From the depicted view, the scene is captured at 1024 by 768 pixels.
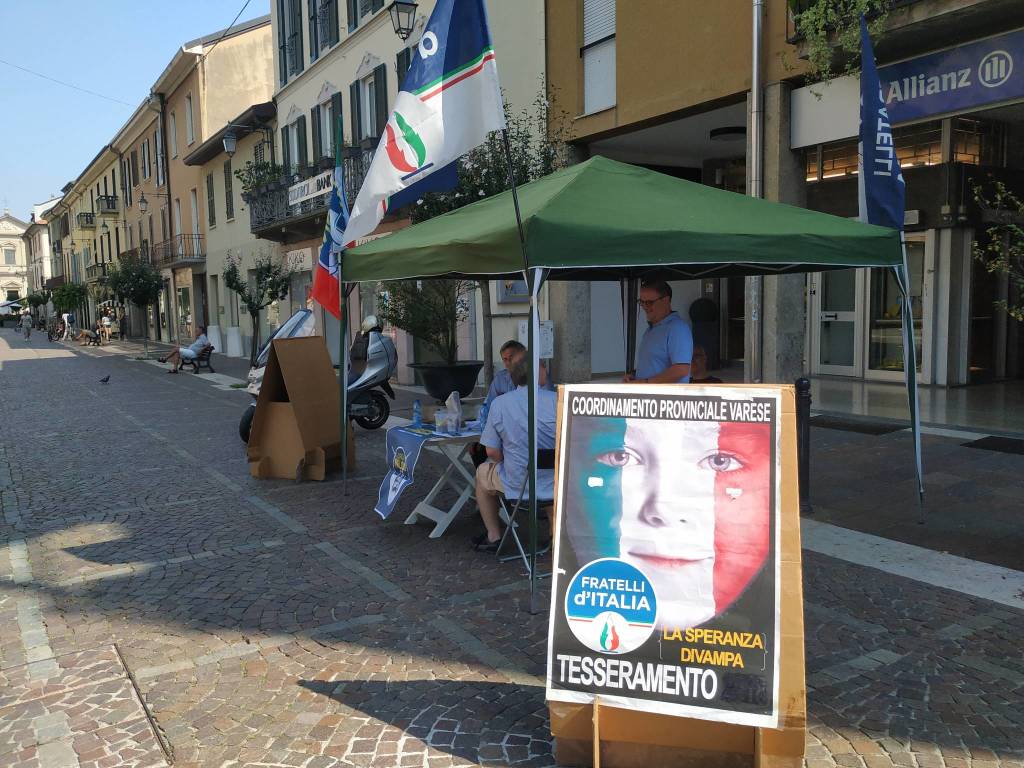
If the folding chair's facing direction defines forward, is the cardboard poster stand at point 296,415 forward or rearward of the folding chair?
forward

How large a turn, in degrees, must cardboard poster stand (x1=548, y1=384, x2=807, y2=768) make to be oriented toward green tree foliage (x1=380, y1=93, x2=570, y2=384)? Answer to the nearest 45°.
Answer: approximately 180°

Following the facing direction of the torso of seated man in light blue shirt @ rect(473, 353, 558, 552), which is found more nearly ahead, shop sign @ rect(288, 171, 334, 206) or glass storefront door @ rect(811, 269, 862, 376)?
the shop sign

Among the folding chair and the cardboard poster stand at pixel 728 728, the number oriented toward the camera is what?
1

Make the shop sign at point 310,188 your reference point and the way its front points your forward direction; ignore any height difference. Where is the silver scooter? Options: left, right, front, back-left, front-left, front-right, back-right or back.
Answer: front-left

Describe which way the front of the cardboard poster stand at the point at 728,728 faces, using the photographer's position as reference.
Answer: facing the viewer

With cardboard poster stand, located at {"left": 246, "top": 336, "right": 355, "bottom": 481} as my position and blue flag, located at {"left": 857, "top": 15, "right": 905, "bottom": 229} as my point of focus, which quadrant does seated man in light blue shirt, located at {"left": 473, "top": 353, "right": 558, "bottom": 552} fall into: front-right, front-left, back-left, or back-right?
front-right

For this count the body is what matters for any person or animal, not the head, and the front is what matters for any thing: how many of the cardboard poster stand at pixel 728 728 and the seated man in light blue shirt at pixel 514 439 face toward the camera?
1

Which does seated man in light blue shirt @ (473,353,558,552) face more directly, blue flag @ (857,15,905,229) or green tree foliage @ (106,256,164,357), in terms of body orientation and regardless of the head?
the green tree foliage

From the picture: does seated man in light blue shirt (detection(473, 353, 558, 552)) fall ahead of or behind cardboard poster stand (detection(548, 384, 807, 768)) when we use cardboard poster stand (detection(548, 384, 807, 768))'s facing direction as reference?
behind

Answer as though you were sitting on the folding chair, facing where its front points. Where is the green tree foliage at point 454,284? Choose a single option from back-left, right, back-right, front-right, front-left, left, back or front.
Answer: front-right

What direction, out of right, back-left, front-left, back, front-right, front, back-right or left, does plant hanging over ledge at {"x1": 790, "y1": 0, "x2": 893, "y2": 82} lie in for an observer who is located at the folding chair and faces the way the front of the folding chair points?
right
